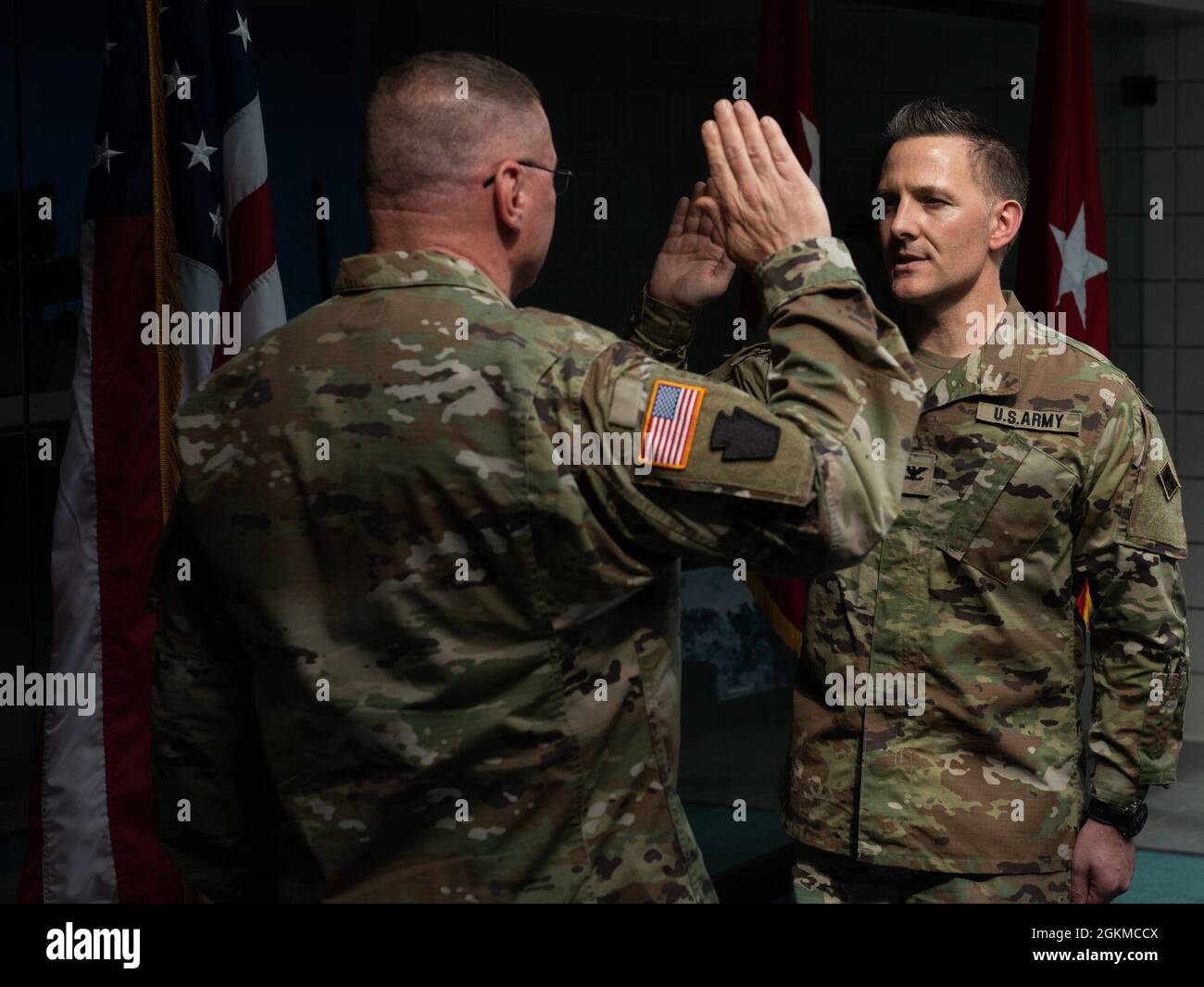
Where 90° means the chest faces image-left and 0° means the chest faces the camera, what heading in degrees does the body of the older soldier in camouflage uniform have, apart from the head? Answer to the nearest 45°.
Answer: approximately 225°

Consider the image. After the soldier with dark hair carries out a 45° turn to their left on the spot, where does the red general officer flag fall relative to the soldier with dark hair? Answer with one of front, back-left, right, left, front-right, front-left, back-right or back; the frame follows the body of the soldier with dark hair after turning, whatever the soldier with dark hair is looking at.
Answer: back

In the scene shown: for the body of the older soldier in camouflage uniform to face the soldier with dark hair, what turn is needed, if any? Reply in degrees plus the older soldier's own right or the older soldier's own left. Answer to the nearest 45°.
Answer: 0° — they already face them

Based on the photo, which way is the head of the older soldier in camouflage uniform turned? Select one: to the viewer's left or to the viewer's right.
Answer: to the viewer's right

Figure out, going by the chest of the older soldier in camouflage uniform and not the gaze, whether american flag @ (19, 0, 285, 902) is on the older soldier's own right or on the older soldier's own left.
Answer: on the older soldier's own left

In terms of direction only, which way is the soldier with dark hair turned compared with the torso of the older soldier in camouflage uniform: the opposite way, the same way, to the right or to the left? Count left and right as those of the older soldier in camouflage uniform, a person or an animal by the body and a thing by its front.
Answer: the opposite way

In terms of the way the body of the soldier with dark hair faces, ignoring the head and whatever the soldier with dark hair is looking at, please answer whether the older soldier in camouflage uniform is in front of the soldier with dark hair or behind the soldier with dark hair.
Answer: in front

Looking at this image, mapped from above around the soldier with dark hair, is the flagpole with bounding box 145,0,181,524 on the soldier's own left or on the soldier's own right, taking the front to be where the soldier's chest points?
on the soldier's own right

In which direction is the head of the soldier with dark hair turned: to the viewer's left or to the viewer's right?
to the viewer's left

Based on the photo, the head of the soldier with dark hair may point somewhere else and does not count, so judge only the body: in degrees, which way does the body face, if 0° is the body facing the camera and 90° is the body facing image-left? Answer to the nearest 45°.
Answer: approximately 45°

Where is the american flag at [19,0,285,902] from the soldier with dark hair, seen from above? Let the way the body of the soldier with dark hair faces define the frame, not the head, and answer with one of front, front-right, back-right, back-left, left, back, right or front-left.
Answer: front-right

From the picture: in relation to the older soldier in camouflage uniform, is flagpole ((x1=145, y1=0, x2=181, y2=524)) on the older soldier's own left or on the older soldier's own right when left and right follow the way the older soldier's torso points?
on the older soldier's own left
